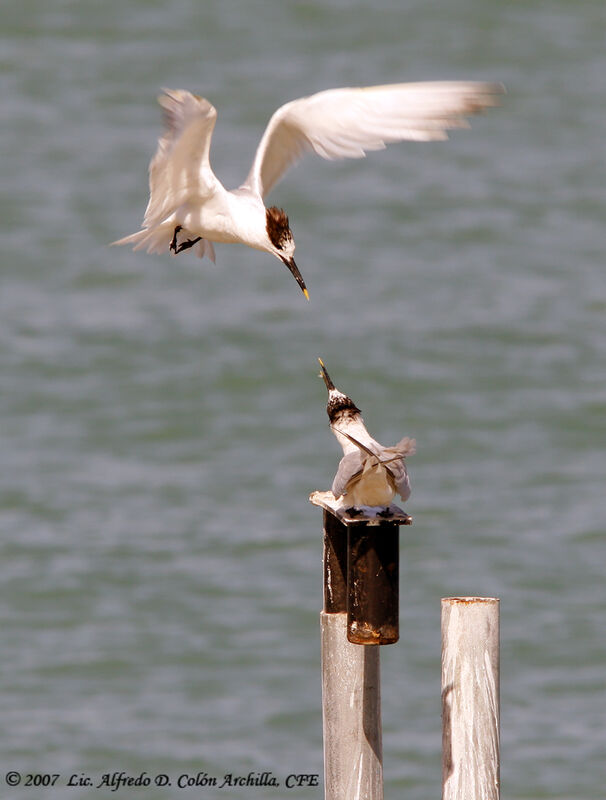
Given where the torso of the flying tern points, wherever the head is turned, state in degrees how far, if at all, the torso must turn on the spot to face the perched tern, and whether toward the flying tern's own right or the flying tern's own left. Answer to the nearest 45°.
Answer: approximately 45° to the flying tern's own right

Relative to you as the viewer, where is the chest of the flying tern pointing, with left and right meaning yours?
facing the viewer and to the right of the viewer
